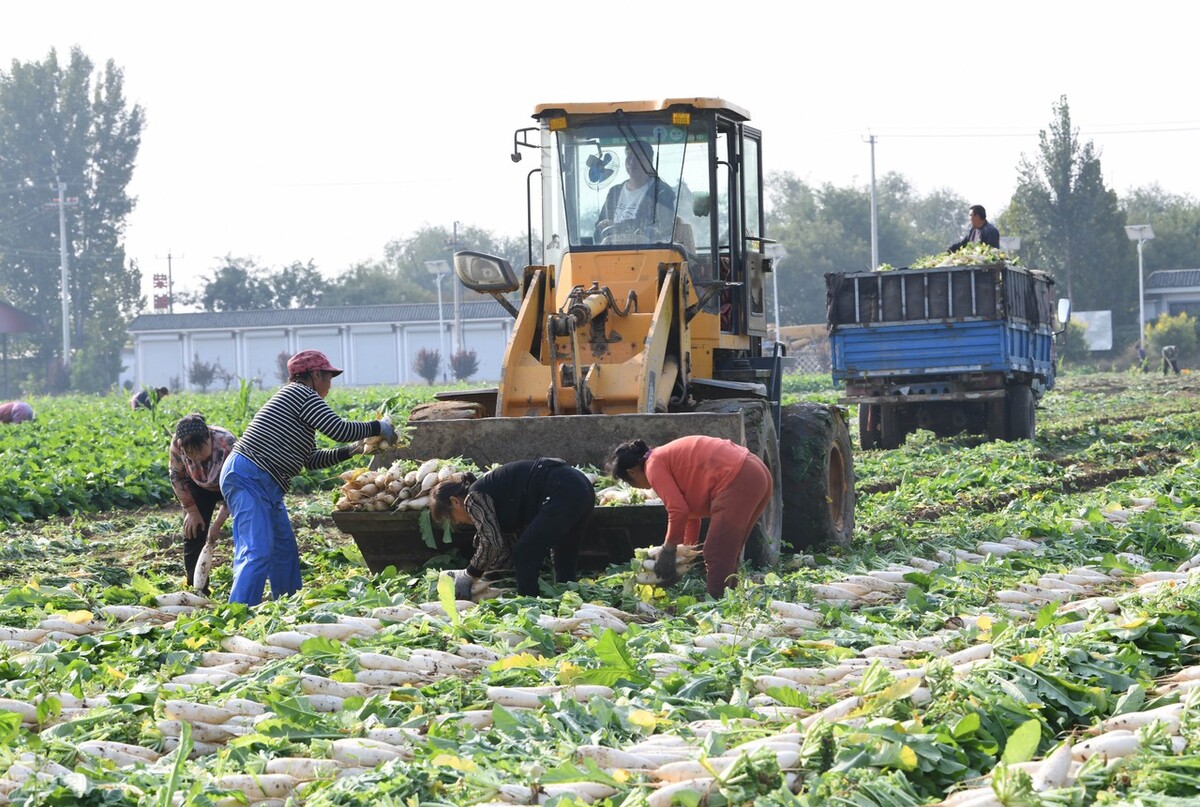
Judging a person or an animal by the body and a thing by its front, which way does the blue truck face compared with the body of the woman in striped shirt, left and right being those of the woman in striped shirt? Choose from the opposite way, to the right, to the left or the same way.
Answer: to the left

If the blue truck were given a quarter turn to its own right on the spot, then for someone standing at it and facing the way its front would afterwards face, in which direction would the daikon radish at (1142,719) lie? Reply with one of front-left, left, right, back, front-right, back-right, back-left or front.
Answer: right

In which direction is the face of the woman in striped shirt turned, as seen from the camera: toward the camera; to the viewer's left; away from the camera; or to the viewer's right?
to the viewer's right

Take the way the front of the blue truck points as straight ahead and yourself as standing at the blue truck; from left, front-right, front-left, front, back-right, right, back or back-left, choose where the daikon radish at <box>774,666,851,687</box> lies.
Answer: back

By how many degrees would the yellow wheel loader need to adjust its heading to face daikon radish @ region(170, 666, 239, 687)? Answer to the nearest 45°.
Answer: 0° — it already faces it

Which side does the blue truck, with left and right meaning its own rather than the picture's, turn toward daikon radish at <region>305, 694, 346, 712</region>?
back

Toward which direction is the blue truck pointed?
away from the camera

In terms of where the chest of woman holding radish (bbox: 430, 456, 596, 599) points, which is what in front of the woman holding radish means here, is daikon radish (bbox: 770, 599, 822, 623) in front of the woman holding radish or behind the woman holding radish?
behind

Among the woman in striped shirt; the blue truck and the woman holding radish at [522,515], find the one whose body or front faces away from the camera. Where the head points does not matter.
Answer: the blue truck

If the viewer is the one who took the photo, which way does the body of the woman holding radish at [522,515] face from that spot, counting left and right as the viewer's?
facing to the left of the viewer

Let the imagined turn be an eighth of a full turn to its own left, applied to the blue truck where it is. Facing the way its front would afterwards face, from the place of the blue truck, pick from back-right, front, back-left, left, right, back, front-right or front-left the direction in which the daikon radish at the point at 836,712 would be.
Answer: back-left

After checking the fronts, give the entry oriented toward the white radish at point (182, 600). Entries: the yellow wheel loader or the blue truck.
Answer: the yellow wheel loader

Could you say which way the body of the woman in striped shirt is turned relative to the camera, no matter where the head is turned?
to the viewer's right

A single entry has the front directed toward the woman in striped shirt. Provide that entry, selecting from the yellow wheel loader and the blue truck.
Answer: the yellow wheel loader
